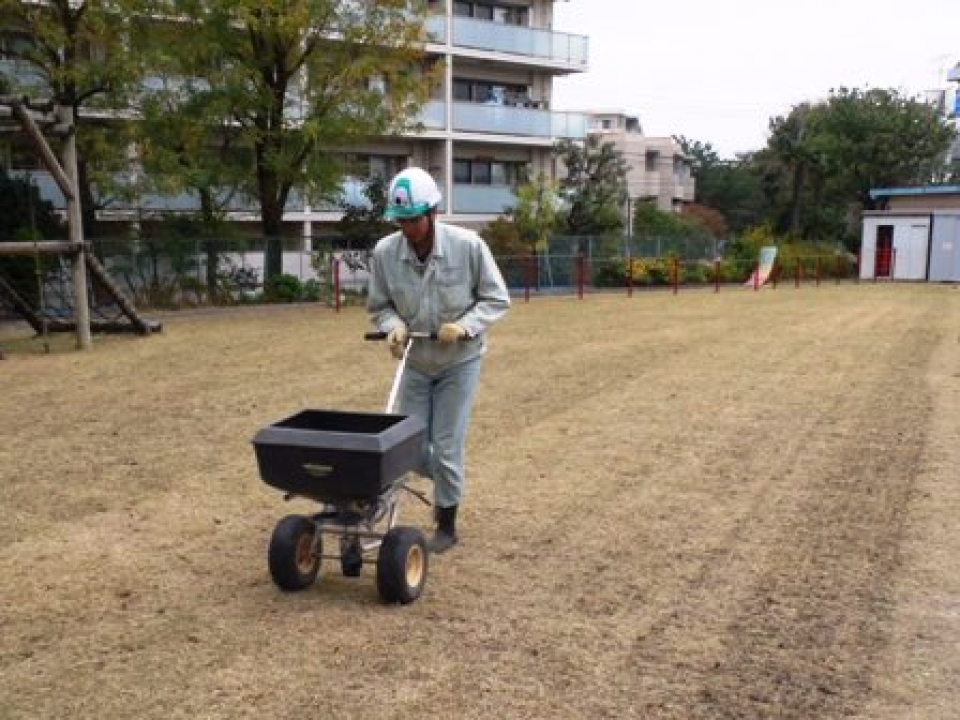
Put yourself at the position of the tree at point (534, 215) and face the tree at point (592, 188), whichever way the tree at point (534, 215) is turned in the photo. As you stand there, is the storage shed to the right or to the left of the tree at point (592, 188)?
right

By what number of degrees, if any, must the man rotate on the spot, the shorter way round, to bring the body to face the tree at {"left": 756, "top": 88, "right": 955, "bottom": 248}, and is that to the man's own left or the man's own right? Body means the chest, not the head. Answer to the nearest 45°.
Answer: approximately 180°

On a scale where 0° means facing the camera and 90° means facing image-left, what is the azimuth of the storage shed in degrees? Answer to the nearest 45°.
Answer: approximately 0°

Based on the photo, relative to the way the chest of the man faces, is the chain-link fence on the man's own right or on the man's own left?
on the man's own right

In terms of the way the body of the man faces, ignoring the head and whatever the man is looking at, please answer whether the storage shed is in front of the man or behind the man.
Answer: behind

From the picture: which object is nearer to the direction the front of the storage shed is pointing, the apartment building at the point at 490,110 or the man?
the man
